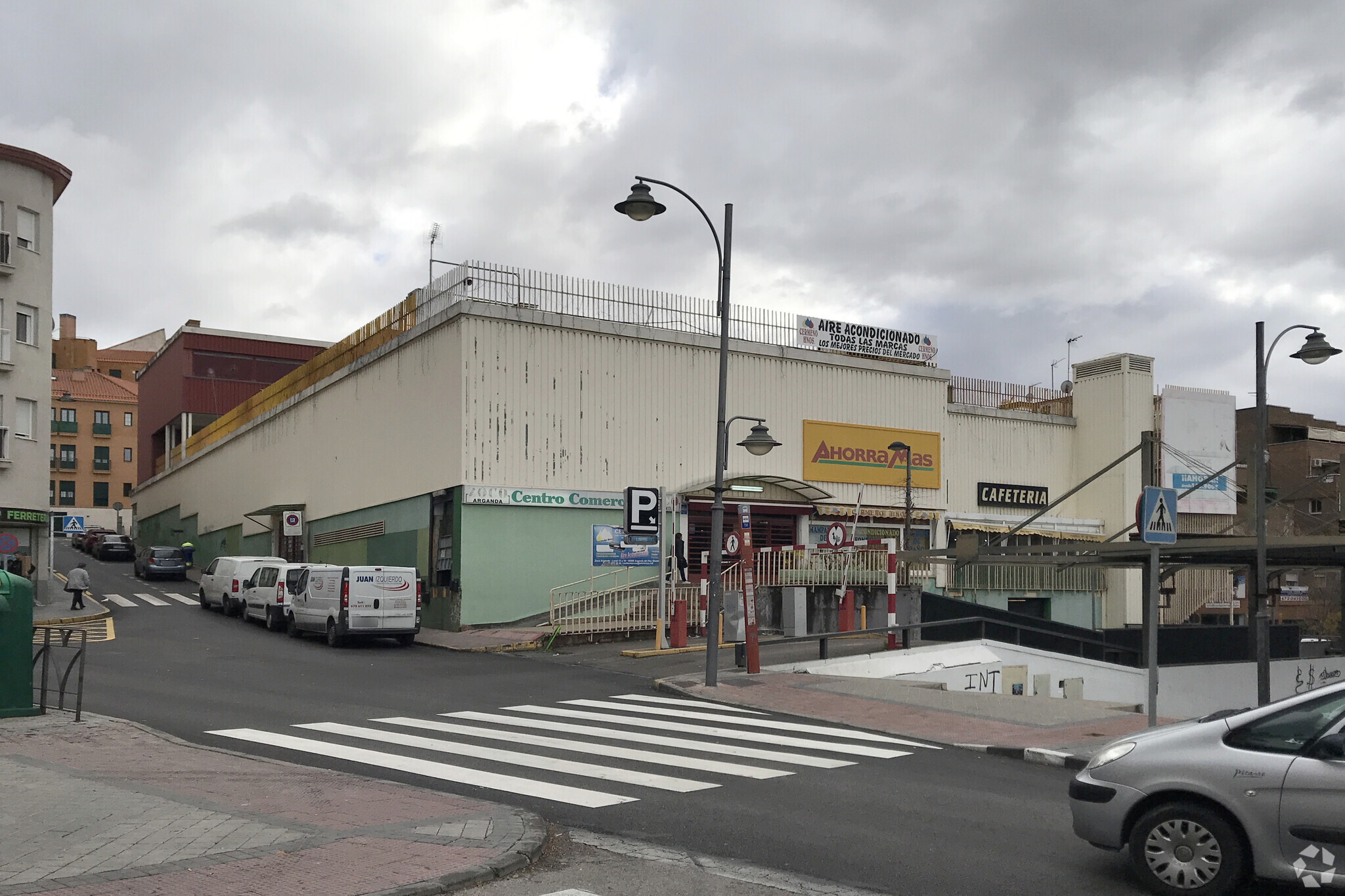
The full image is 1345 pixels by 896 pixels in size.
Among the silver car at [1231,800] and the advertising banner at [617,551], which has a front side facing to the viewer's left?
the silver car

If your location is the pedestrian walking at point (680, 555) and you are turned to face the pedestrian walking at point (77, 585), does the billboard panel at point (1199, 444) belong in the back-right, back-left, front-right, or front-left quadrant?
back-right

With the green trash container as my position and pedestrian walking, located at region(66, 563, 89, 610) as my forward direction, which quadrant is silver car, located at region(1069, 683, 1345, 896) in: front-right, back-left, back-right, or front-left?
back-right

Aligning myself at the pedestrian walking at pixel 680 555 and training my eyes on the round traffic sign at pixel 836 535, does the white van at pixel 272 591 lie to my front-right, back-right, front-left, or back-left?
back-right

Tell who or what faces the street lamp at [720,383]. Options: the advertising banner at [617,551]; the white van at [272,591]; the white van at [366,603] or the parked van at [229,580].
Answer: the advertising banner

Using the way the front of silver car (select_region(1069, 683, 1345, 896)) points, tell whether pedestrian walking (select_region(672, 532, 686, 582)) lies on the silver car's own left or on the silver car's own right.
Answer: on the silver car's own right

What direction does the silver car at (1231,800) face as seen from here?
to the viewer's left

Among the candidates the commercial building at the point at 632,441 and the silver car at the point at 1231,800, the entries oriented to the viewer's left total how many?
1
